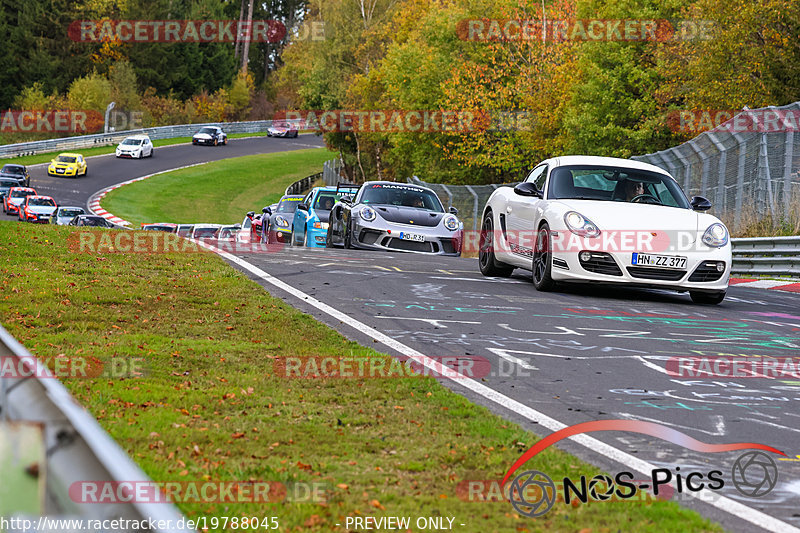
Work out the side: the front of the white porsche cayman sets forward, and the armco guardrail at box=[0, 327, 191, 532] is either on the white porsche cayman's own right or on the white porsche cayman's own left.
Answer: on the white porsche cayman's own right

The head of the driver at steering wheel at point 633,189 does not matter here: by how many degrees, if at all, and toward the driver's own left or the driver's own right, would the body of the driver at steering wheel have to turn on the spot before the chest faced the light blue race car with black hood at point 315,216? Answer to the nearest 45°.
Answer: approximately 180°

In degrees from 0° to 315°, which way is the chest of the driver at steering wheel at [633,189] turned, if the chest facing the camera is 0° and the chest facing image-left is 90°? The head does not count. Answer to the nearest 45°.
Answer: approximately 315°

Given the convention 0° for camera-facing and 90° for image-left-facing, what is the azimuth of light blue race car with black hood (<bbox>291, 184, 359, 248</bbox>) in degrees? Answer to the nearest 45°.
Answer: approximately 315°

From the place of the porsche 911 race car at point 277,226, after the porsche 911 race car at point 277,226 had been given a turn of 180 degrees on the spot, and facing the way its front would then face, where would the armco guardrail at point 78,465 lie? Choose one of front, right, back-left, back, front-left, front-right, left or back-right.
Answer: back-left

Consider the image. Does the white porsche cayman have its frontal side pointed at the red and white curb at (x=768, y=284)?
no

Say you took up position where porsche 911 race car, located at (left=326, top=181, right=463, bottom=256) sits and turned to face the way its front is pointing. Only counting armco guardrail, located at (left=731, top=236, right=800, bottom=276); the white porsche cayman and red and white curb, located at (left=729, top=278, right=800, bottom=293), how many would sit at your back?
0

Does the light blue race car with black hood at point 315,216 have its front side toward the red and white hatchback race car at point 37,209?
no

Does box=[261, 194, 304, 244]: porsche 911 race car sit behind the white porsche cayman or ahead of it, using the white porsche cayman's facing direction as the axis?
behind

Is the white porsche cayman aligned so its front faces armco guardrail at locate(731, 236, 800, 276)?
no

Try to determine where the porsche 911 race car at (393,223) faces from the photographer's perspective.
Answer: facing the viewer and to the right of the viewer

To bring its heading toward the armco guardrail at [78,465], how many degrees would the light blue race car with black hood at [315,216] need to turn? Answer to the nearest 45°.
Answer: approximately 45° to its right

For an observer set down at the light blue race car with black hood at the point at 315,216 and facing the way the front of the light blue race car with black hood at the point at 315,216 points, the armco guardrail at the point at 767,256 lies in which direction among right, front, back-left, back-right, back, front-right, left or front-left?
front

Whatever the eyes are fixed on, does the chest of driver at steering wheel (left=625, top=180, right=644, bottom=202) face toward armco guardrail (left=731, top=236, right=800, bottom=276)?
no
